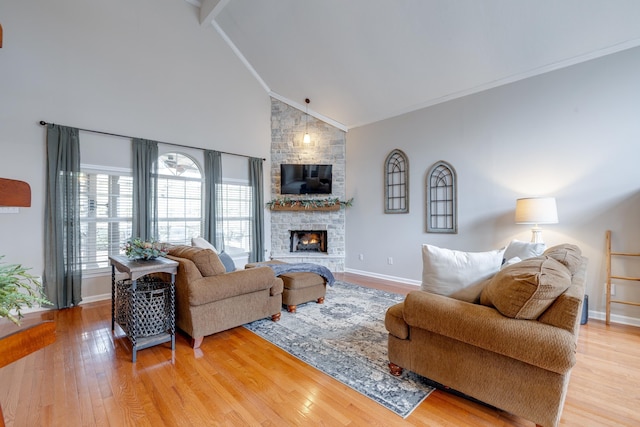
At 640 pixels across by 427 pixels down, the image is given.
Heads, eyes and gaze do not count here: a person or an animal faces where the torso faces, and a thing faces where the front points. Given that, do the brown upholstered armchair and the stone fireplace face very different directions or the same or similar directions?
very different directions

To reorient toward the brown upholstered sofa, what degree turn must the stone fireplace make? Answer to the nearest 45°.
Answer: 0° — it already faces it

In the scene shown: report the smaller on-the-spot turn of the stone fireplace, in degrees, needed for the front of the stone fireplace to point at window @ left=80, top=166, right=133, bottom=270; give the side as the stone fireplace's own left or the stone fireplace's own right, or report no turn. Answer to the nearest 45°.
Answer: approximately 45° to the stone fireplace's own right

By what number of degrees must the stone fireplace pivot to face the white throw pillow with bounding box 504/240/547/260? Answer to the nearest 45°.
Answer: approximately 45° to its left

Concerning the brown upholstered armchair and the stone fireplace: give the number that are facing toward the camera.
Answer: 1

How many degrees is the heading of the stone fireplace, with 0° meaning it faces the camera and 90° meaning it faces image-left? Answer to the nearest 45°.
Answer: approximately 0°

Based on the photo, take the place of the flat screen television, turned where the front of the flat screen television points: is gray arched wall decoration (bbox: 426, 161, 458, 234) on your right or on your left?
on your left

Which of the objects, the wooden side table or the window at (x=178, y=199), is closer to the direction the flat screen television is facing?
the wooden side table
